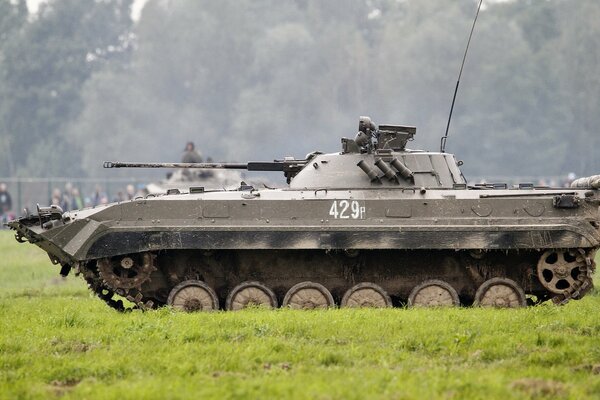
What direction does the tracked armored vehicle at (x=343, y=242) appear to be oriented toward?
to the viewer's left
